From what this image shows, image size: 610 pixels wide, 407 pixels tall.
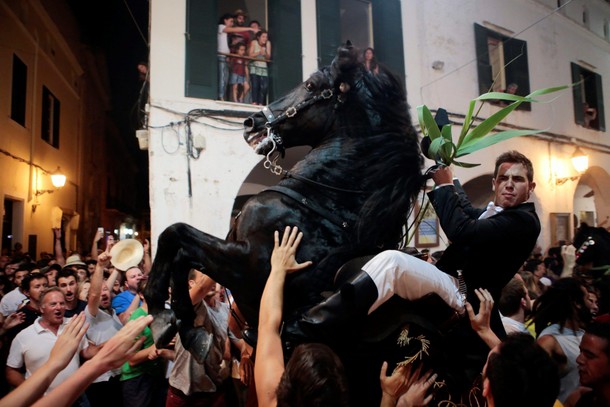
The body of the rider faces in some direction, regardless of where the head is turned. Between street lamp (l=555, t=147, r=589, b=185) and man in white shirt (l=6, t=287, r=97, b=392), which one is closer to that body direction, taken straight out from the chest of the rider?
the man in white shirt

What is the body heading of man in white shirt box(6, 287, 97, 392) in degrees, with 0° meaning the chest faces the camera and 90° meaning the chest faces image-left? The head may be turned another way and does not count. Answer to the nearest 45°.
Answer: approximately 315°

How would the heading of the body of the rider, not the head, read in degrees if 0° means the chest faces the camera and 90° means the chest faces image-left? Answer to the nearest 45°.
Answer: approximately 90°
